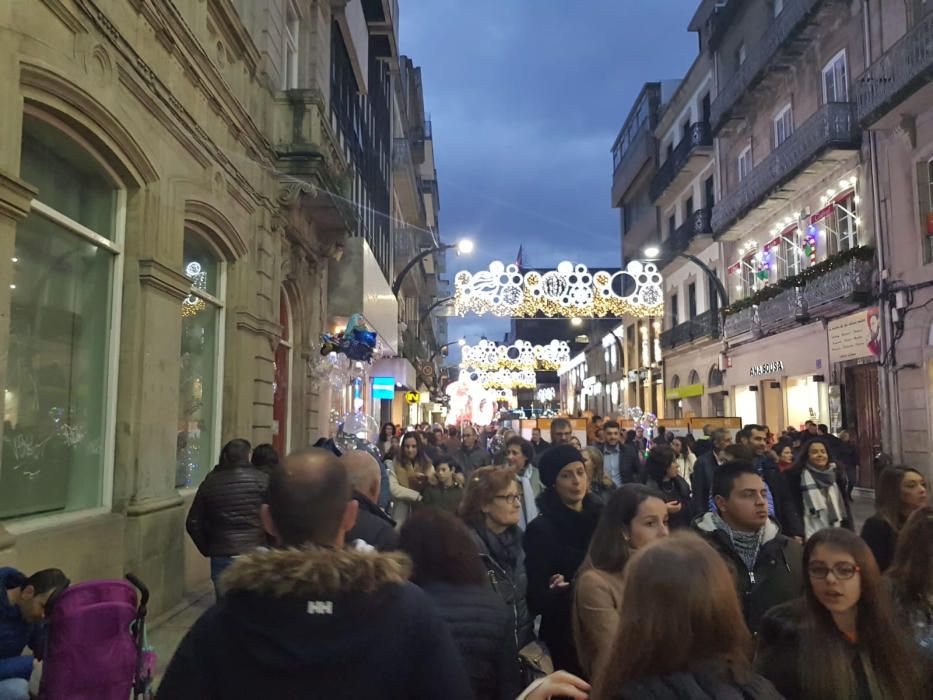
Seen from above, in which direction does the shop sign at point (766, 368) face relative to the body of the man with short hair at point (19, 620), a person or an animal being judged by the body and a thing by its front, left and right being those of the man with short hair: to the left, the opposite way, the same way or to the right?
the opposite way

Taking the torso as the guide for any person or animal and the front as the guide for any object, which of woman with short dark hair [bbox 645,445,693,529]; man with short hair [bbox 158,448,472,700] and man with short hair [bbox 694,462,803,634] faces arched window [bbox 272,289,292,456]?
man with short hair [bbox 158,448,472,700]

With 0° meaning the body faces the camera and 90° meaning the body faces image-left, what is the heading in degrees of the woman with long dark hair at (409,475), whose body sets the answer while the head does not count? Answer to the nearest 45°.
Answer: approximately 0°

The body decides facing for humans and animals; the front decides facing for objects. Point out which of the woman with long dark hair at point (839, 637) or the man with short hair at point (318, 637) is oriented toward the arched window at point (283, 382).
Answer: the man with short hair

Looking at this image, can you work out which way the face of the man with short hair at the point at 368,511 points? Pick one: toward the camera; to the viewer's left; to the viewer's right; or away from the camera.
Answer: away from the camera

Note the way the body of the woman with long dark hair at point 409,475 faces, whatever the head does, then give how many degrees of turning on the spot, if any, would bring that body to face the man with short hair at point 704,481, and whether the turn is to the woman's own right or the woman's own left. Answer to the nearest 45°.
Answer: approximately 90° to the woman's own left

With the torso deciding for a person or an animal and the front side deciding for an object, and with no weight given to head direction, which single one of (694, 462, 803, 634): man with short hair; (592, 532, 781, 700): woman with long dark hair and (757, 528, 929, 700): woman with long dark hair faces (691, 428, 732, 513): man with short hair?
(592, 532, 781, 700): woman with long dark hair

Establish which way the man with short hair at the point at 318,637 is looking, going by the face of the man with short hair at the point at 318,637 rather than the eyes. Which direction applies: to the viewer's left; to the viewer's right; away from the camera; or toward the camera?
away from the camera
